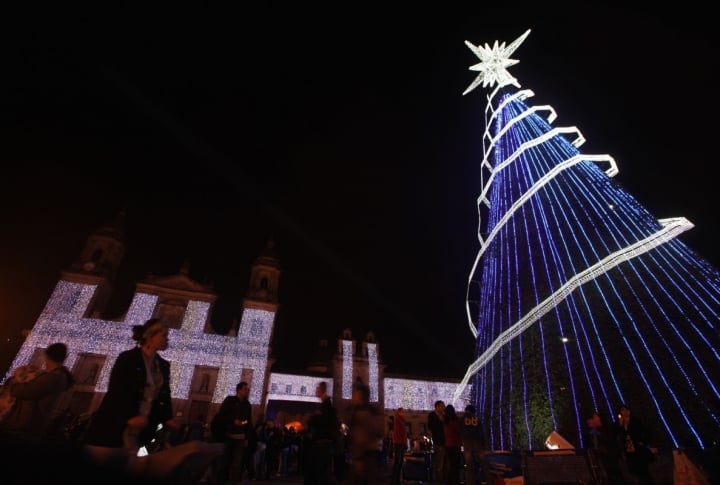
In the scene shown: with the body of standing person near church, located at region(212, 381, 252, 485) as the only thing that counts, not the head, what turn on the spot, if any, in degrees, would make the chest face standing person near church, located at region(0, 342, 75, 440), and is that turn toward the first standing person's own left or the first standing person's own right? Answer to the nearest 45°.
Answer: approximately 90° to the first standing person's own right

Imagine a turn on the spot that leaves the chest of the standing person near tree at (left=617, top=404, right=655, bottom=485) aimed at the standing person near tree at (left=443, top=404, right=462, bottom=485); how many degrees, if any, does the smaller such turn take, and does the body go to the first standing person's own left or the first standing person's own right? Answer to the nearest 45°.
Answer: approximately 45° to the first standing person's own right

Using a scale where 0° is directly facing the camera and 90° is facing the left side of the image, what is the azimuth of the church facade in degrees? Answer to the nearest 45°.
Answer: approximately 315°

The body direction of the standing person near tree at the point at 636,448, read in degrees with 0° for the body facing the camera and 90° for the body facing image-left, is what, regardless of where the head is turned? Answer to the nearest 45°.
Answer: approximately 45°

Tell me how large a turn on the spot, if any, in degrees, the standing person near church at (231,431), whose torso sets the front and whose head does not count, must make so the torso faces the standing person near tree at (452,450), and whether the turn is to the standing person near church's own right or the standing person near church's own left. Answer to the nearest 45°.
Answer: approximately 45° to the standing person near church's own left

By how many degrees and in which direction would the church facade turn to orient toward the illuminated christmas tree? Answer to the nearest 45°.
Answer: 0° — it already faces it

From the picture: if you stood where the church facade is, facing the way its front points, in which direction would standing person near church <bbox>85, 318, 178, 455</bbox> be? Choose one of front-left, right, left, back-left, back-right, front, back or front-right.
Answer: front-right

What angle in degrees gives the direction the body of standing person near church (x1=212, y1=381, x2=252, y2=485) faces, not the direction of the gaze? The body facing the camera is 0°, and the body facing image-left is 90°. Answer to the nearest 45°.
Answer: approximately 315°
